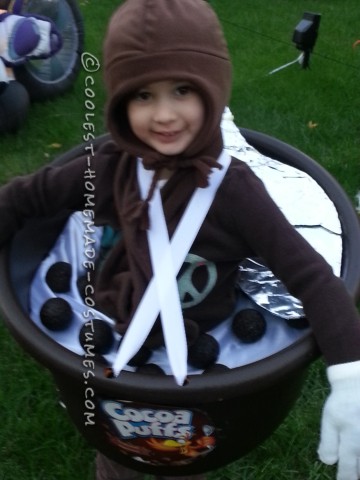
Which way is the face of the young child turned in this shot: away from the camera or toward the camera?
toward the camera

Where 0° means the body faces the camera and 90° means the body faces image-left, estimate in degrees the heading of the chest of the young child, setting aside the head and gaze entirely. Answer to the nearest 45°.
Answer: approximately 0°

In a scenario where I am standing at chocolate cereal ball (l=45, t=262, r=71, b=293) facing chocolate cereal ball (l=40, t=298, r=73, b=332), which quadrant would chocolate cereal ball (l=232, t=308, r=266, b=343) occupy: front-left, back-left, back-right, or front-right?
front-left

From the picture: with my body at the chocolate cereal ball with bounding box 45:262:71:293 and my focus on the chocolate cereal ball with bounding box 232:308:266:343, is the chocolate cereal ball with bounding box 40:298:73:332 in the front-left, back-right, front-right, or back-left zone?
front-right
